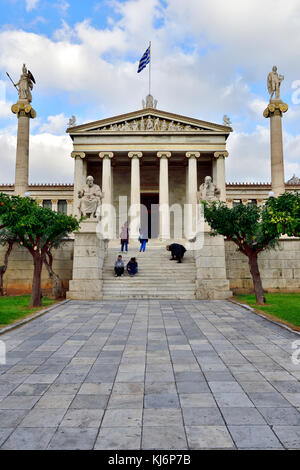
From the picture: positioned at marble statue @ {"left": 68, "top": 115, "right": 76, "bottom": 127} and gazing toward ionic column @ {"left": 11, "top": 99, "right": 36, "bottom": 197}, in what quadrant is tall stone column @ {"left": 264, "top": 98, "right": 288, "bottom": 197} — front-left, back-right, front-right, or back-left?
back-left

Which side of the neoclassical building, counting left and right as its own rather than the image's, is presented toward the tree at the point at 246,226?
front

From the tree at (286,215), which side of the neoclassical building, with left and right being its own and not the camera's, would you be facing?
front

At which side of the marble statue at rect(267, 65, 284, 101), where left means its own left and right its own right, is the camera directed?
front

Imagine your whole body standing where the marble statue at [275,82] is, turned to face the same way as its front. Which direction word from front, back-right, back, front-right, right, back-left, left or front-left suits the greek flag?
right

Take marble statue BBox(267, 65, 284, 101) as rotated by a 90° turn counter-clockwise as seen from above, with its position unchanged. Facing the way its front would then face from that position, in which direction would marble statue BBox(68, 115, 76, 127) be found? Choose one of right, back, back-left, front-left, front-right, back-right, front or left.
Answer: back

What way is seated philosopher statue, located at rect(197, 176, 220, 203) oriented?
toward the camera

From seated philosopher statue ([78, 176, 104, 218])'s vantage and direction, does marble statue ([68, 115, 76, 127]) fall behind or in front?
behind

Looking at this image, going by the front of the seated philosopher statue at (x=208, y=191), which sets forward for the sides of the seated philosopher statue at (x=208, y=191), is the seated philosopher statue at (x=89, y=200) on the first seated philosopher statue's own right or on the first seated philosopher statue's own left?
on the first seated philosopher statue's own right

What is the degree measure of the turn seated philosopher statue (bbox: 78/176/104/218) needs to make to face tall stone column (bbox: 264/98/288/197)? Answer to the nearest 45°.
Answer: approximately 135° to its left

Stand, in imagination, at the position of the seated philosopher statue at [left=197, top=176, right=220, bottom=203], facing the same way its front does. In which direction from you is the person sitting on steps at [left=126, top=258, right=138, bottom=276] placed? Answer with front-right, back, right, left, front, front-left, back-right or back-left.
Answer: right

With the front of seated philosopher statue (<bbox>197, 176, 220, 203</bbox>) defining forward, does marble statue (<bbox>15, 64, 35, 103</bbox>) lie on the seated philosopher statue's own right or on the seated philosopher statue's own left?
on the seated philosopher statue's own right

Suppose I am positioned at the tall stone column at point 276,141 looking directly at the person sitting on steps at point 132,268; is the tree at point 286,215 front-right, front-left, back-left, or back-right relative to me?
front-left

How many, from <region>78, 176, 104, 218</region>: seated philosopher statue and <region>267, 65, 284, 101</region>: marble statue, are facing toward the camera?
2

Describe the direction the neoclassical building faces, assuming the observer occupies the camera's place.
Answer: facing the viewer
